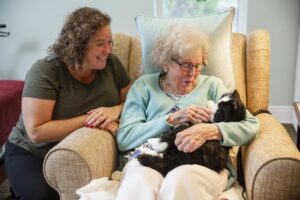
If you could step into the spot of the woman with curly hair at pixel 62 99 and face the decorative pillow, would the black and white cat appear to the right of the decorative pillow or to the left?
right

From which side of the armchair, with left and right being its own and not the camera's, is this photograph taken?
front

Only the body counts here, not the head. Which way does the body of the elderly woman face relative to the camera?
toward the camera

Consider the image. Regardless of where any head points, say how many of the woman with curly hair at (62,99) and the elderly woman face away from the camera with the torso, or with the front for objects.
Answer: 0

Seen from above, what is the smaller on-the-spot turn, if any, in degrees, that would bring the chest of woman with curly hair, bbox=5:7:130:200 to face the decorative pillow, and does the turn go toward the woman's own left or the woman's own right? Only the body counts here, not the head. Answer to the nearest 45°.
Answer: approximately 45° to the woman's own left

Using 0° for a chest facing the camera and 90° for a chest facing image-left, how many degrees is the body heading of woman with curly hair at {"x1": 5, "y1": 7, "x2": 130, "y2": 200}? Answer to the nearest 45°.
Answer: approximately 315°
